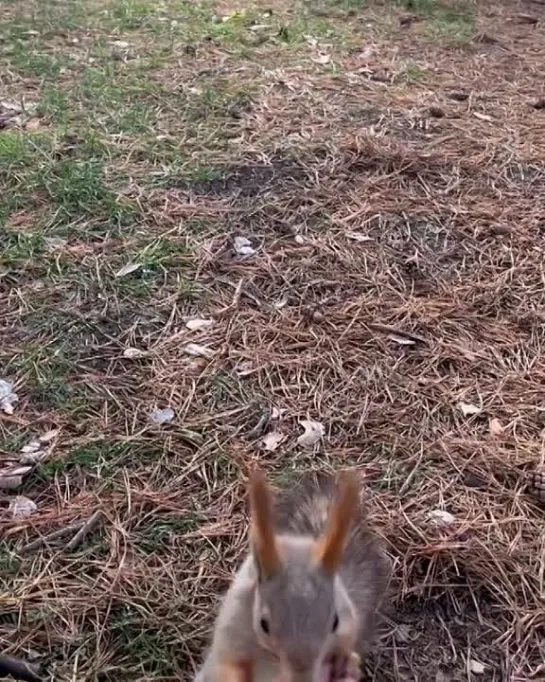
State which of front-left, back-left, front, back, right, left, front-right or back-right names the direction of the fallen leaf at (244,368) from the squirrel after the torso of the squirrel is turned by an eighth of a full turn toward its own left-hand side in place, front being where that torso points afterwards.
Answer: back-left

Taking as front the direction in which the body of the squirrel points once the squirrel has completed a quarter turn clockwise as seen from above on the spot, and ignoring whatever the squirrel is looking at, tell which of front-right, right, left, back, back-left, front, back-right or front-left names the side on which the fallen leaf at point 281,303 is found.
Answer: right

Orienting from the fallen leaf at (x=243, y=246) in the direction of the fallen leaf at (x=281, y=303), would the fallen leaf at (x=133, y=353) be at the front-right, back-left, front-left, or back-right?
front-right

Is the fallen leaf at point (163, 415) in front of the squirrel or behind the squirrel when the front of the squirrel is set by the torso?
behind

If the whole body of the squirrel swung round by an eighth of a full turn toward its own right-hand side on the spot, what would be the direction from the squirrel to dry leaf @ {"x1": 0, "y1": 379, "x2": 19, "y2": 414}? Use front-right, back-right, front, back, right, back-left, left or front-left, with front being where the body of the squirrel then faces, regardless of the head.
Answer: right

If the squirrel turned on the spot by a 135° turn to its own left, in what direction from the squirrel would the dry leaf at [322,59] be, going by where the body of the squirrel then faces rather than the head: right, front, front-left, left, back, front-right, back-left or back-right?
front-left

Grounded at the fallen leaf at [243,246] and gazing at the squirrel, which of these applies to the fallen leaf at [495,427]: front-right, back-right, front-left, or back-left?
front-left

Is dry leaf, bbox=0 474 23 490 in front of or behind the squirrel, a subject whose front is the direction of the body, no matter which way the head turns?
behind

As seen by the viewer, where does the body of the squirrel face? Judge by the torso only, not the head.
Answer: toward the camera

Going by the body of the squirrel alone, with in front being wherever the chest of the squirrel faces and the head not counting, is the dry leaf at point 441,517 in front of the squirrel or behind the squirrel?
behind

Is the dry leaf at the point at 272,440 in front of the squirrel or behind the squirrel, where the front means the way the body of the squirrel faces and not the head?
behind

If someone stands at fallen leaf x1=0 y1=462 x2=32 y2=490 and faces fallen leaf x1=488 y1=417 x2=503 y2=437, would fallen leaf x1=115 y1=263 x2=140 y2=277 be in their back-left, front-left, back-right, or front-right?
front-left

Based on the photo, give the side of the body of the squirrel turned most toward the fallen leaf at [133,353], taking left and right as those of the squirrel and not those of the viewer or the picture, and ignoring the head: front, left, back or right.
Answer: back

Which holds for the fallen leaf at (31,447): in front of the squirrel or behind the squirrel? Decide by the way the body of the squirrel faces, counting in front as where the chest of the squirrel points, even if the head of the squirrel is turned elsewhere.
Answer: behind

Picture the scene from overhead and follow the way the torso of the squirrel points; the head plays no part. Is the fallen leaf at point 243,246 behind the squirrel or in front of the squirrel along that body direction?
behind

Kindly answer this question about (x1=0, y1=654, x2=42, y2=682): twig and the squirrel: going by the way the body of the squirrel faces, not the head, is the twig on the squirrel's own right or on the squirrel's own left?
on the squirrel's own right

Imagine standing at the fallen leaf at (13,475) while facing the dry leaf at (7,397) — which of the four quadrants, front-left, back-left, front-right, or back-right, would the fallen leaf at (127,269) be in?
front-right

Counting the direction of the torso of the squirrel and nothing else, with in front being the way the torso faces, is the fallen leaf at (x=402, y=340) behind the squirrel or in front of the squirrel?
behind
